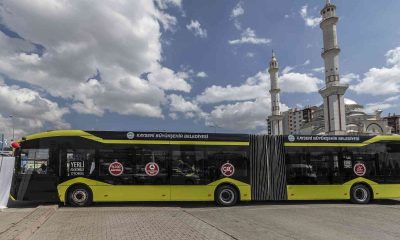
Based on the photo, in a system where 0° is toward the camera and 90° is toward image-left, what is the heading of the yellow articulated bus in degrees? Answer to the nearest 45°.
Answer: approximately 90°

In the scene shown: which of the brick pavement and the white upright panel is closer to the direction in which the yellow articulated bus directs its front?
the white upright panel

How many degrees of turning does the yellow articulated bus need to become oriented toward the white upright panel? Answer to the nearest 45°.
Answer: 0° — it already faces it

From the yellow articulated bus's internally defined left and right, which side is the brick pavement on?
on its left
